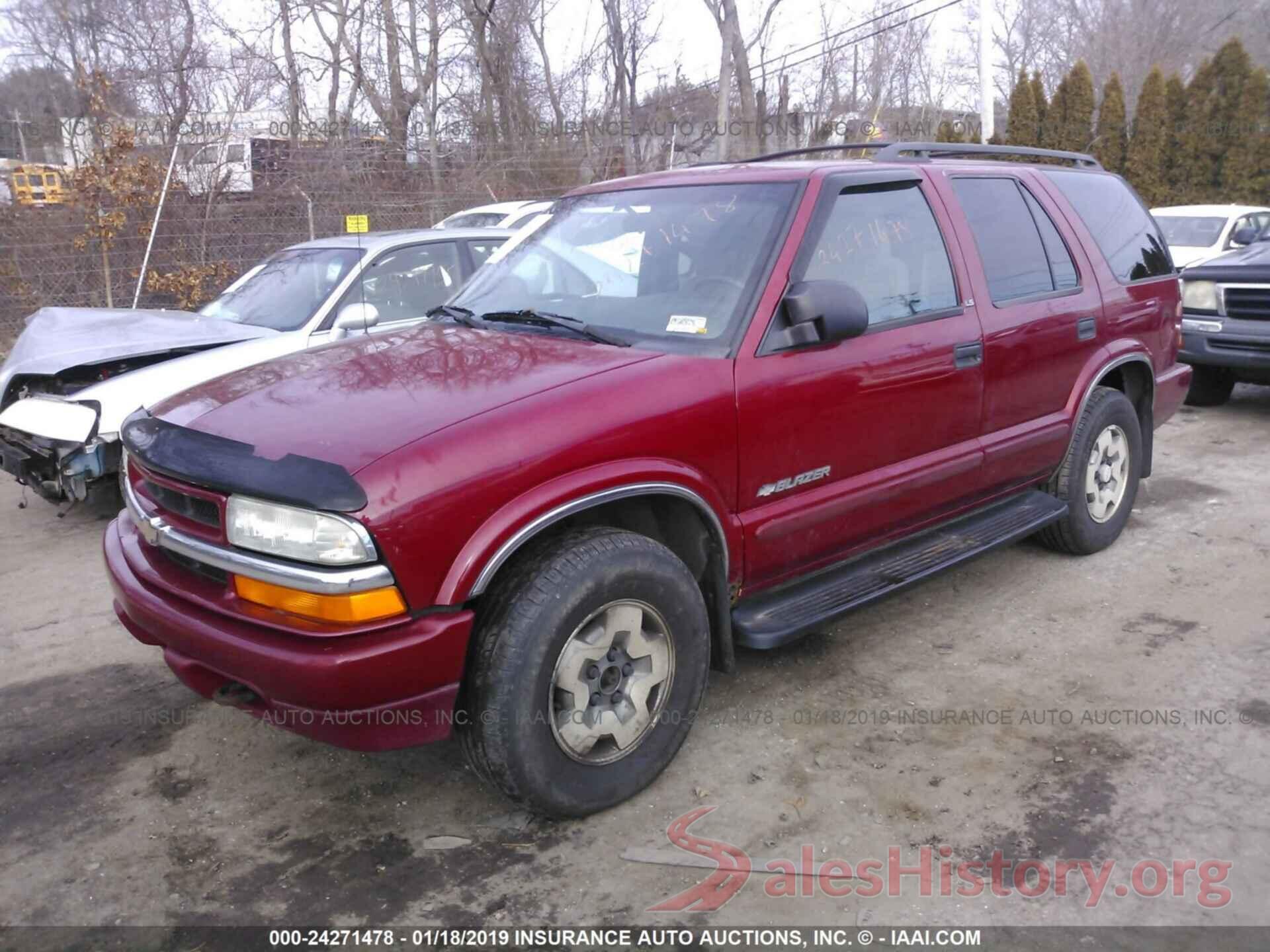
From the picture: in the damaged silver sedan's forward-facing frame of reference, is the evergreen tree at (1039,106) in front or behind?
behind

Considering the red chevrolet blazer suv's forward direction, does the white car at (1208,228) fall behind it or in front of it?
behind

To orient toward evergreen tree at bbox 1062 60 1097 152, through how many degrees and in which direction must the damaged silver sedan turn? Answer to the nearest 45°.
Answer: approximately 180°

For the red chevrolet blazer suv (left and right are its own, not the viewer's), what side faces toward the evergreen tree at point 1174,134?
back

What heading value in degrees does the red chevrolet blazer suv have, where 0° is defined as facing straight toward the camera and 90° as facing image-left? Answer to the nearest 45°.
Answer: approximately 45°

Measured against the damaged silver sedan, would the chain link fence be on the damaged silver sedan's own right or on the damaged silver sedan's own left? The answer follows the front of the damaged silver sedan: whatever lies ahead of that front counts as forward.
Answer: on the damaged silver sedan's own right

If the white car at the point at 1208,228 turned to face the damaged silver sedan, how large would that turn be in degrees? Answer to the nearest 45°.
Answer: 0° — it already faces it

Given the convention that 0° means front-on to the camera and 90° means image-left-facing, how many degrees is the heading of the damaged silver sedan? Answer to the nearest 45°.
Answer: approximately 45°

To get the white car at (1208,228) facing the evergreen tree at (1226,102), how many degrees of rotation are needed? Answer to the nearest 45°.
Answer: approximately 135° to its right

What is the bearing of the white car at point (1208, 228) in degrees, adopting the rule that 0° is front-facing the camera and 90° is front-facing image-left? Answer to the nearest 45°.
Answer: approximately 45°

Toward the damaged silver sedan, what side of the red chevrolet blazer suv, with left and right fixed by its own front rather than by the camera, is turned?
right
